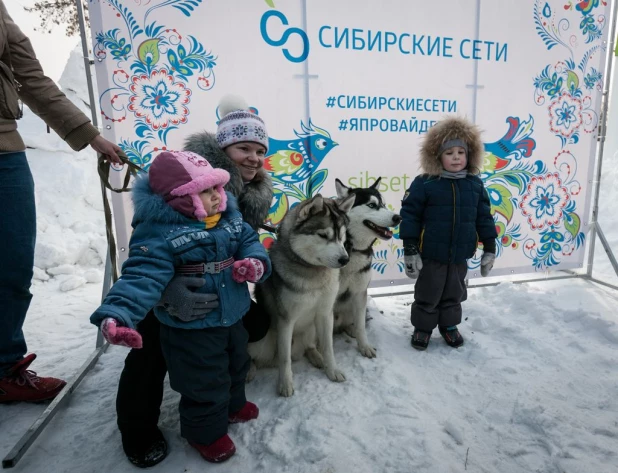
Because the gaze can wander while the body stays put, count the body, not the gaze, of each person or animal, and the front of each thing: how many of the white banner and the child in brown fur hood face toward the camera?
2

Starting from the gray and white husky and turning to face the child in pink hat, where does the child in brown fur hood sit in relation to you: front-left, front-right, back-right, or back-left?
back-left

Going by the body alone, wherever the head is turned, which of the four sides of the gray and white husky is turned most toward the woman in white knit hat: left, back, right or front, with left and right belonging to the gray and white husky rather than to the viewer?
right

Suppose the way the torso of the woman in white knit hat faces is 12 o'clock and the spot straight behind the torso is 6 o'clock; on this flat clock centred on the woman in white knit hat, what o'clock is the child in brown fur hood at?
The child in brown fur hood is roughly at 10 o'clock from the woman in white knit hat.

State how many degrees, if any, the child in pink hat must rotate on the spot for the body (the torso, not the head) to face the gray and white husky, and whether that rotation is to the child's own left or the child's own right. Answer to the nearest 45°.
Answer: approximately 90° to the child's own left

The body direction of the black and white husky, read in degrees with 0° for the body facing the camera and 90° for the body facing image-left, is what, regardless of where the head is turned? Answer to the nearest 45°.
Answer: approximately 315°

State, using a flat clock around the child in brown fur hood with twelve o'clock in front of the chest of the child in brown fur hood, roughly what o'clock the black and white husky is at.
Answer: The black and white husky is roughly at 2 o'clock from the child in brown fur hood.

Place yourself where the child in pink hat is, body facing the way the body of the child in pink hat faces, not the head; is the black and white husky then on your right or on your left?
on your left
